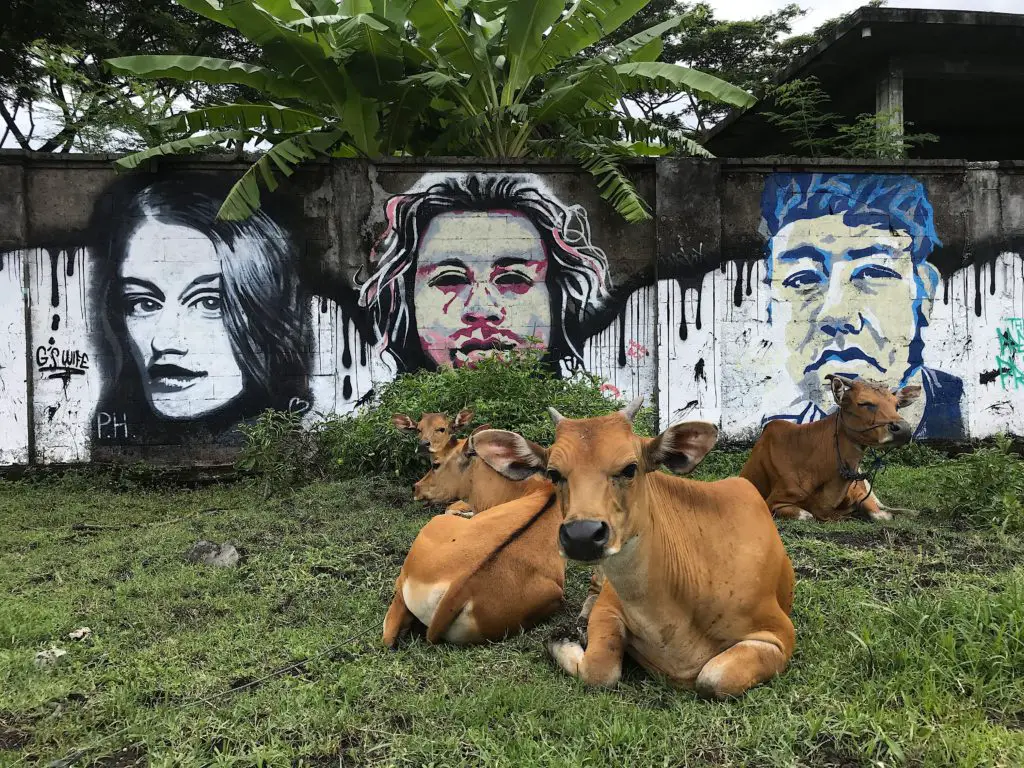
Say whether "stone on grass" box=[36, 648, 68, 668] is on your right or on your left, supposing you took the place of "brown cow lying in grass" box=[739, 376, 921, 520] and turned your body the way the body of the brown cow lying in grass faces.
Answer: on your right

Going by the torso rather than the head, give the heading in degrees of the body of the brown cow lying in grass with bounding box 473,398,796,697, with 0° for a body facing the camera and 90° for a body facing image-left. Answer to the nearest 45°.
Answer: approximately 45°

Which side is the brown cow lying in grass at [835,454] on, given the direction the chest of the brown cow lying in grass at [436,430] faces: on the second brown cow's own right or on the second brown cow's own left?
on the second brown cow's own left

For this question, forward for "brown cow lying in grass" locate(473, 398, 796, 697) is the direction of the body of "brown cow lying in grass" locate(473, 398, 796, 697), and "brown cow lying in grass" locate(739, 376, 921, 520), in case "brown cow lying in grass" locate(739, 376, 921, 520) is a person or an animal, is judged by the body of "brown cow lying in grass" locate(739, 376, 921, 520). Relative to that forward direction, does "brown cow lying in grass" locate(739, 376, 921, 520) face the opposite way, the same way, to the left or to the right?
to the left

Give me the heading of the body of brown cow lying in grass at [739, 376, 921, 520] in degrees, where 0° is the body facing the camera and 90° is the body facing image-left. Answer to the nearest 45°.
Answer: approximately 315°
